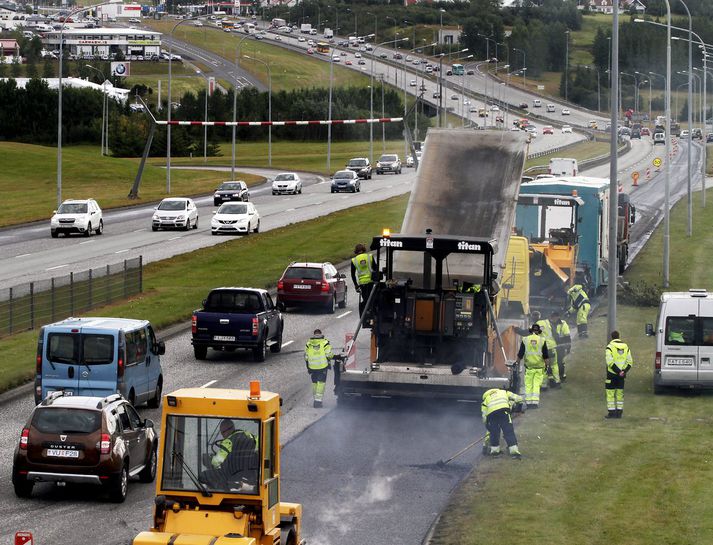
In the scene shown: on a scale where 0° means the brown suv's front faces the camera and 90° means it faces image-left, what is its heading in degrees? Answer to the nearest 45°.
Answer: approximately 225°

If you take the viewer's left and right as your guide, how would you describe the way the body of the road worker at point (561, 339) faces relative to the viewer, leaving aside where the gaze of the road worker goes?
facing to the left of the viewer

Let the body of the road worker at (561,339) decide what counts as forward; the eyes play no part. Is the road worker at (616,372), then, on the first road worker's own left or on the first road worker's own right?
on the first road worker's own left

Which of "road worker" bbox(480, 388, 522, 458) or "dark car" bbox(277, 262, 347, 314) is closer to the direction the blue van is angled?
the dark car

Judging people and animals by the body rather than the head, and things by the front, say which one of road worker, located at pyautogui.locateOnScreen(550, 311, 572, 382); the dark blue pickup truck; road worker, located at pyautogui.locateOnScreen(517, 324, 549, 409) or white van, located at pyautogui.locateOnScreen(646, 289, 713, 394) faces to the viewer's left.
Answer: road worker, located at pyautogui.locateOnScreen(550, 311, 572, 382)

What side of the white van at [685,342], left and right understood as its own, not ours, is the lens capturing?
back
